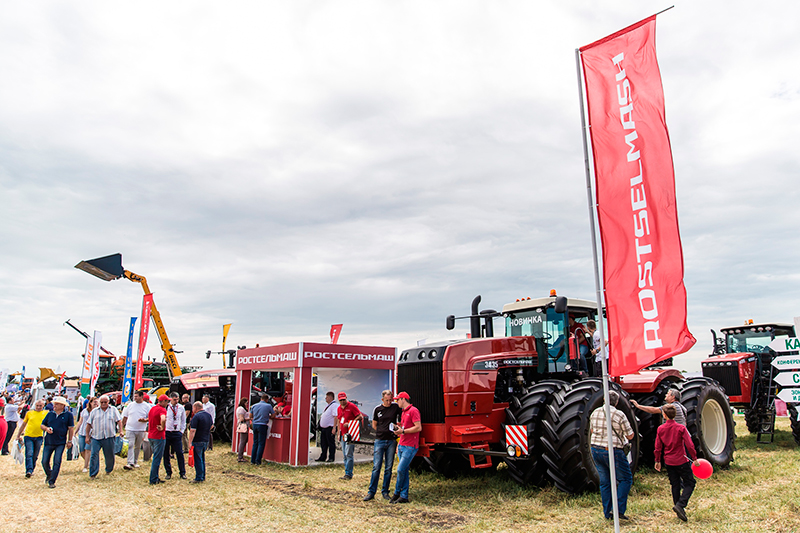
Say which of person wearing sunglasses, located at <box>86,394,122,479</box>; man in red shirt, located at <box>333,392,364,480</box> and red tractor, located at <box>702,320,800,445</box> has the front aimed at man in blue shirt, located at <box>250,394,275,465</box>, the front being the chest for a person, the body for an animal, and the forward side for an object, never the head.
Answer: the red tractor

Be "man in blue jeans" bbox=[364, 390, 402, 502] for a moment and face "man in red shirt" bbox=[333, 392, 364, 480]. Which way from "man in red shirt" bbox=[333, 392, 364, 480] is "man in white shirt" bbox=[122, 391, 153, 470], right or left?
left

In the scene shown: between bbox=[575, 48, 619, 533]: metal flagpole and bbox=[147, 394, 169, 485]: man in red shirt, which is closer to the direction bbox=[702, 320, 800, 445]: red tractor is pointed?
the man in red shirt

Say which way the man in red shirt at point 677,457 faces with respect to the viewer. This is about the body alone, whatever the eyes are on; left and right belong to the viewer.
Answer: facing away from the viewer

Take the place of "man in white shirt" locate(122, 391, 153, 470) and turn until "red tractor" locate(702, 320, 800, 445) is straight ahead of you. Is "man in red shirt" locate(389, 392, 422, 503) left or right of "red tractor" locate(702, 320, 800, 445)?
right

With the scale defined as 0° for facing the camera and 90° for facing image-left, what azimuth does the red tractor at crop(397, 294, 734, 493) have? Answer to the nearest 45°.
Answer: approximately 45°

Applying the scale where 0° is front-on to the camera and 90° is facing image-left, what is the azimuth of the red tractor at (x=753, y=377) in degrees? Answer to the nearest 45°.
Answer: approximately 45°

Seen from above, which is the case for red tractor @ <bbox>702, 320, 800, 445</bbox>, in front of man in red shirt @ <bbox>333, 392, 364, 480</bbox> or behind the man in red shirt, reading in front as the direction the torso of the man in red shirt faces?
behind

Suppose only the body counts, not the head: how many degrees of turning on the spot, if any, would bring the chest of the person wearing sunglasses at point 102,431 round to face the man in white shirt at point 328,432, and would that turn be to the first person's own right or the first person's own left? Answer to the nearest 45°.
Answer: approximately 90° to the first person's own left
